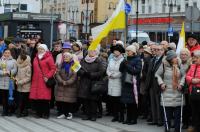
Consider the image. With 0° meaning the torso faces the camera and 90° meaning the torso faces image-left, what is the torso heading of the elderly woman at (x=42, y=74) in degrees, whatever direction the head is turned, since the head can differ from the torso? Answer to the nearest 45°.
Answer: approximately 45°

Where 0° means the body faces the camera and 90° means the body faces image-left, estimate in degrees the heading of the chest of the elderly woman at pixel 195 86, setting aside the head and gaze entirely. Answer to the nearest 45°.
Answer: approximately 45°

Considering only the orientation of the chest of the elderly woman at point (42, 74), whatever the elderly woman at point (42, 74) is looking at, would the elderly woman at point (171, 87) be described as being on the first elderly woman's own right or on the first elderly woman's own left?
on the first elderly woman's own left

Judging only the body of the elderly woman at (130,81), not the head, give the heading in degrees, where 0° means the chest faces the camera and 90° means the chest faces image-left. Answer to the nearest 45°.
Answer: approximately 45°

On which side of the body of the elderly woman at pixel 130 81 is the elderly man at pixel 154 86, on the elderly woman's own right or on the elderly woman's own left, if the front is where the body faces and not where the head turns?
on the elderly woman's own left

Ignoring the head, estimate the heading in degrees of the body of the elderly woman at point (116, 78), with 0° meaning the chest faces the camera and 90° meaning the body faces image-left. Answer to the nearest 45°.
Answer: approximately 45°
